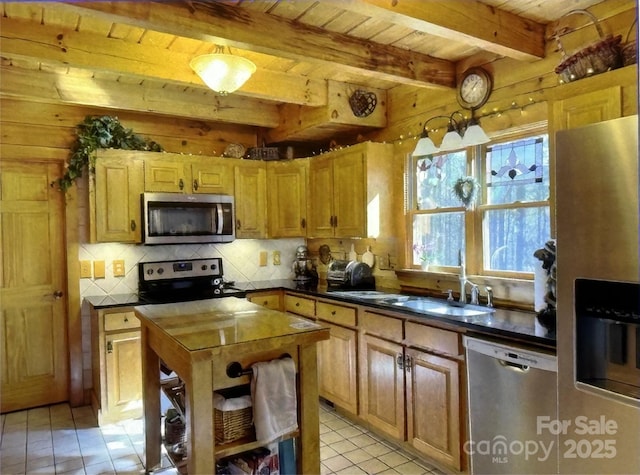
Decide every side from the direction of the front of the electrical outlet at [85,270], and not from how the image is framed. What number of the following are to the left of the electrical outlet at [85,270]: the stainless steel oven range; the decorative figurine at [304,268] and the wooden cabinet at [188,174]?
3

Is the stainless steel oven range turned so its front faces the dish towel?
yes

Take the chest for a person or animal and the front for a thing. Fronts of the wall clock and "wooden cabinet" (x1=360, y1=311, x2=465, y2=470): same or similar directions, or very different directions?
same or similar directions

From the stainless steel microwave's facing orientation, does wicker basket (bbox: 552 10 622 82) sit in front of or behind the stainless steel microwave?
in front

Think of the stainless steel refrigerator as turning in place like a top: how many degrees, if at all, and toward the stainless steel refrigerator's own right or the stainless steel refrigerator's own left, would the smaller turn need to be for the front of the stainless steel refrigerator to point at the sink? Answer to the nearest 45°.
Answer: approximately 90° to the stainless steel refrigerator's own right

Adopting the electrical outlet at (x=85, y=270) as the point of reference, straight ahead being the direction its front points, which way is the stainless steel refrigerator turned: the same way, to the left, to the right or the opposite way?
to the right

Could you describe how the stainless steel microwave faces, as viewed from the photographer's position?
facing the viewer

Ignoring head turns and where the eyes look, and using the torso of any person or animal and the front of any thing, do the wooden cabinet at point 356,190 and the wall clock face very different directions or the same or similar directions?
same or similar directions

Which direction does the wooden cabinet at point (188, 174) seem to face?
toward the camera

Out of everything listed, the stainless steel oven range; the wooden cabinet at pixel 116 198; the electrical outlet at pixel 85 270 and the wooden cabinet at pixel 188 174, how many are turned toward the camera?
4

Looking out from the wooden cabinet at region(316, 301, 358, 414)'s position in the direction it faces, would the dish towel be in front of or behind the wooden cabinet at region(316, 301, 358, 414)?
in front

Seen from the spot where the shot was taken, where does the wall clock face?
facing the viewer and to the left of the viewer

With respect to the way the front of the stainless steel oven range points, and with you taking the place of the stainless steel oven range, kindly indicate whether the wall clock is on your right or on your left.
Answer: on your left

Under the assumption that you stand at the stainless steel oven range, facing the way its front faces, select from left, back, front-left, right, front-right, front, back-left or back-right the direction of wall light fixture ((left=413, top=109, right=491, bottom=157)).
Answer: front-left
